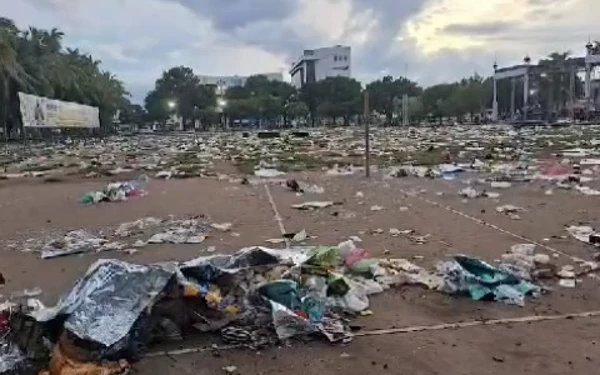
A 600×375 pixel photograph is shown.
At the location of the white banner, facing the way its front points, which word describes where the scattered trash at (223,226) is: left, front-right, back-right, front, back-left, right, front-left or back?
front-right

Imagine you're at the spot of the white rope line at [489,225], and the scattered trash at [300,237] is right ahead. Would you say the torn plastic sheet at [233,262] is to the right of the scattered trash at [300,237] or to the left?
left

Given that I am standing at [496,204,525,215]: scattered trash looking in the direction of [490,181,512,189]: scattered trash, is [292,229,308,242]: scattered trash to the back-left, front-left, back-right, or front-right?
back-left

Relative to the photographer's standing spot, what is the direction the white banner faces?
facing the viewer and to the right of the viewer

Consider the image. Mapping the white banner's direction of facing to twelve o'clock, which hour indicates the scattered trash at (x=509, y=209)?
The scattered trash is roughly at 1 o'clock from the white banner.

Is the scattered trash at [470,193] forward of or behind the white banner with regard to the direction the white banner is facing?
forward

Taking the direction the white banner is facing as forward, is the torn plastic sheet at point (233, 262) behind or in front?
in front

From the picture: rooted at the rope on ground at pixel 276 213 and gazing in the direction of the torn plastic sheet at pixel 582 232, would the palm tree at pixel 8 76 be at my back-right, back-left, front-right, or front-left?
back-left

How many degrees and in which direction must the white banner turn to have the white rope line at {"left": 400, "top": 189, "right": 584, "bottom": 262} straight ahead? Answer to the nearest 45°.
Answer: approximately 45° to its right

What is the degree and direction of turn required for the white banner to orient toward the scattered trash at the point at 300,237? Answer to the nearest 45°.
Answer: approximately 45° to its right

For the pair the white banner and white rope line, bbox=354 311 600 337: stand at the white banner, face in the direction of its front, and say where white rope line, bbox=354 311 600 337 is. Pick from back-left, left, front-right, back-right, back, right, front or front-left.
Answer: front-right

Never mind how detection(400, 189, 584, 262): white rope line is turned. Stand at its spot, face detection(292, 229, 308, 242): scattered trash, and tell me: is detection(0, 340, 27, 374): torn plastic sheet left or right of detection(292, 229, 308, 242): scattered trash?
left
